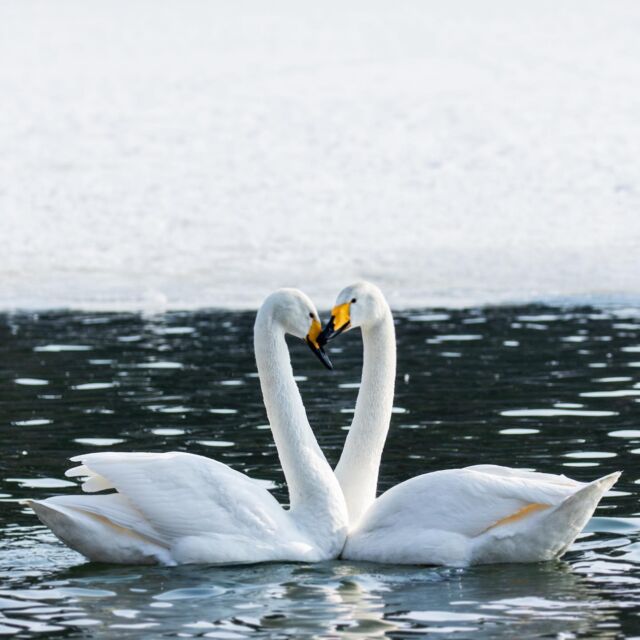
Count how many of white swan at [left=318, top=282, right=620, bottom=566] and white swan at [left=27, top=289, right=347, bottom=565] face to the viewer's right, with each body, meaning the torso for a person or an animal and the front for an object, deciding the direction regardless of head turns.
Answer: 1

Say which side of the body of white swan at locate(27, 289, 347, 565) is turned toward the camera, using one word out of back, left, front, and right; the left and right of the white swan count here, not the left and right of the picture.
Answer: right

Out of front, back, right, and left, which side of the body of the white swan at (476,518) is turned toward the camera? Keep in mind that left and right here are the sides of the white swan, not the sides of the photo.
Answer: left

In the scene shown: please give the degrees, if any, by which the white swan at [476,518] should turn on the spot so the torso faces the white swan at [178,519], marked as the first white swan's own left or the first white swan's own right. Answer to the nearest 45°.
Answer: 0° — it already faces it

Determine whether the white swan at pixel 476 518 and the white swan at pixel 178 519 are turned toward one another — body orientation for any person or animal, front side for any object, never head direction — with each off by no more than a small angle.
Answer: yes

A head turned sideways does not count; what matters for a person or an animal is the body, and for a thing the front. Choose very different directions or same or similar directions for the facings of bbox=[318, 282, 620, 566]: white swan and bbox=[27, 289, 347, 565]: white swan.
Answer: very different directions

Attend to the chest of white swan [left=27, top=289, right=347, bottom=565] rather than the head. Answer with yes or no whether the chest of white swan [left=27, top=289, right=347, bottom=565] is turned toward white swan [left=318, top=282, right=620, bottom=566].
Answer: yes
